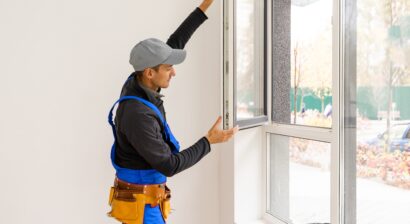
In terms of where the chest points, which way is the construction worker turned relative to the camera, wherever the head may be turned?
to the viewer's right

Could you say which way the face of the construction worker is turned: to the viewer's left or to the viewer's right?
to the viewer's right
